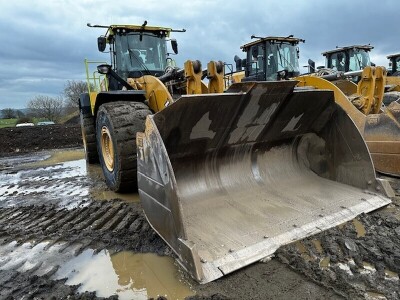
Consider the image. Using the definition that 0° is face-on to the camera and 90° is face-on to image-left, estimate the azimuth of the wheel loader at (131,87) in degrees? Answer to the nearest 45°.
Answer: approximately 315°

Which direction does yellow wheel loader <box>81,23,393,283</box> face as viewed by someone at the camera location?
facing the viewer and to the right of the viewer

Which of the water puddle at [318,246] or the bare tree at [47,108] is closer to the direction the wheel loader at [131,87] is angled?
the water puddle

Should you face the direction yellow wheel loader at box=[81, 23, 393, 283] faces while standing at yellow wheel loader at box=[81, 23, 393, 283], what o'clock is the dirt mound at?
The dirt mound is roughly at 6 o'clock from the yellow wheel loader.

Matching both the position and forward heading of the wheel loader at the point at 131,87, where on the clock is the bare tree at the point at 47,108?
The bare tree is roughly at 7 o'clock from the wheel loader.

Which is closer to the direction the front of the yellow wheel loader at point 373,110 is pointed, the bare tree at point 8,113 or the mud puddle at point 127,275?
the mud puddle

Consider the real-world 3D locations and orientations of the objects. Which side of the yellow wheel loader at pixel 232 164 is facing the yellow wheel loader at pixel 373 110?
left

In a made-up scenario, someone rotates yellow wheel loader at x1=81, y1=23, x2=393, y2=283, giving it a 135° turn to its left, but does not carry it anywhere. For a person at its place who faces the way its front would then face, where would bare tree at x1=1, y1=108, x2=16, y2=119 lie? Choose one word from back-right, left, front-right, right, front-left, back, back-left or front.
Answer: front-left

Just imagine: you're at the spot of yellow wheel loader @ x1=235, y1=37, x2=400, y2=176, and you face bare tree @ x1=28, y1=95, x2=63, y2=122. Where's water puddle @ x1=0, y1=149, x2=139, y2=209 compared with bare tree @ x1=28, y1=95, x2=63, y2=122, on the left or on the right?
left

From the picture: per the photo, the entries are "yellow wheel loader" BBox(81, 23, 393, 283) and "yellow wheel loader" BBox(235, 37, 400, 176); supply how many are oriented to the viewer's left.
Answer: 0

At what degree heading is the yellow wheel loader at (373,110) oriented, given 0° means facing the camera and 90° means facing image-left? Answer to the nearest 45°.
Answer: approximately 315°

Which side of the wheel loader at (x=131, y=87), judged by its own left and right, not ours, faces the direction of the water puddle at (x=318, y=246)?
front

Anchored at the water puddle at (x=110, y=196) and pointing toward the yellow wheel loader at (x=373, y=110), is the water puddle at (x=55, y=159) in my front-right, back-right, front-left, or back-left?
back-left

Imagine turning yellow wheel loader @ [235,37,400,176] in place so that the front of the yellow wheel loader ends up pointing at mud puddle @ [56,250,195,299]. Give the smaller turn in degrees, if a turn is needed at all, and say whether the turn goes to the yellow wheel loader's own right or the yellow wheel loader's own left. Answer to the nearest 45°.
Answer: approximately 90° to the yellow wheel loader's own right

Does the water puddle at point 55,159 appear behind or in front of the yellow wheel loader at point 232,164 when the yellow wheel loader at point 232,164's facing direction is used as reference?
behind
